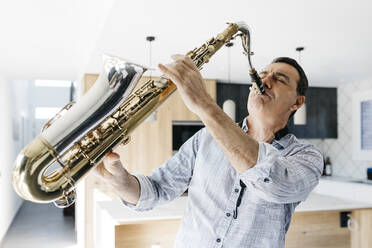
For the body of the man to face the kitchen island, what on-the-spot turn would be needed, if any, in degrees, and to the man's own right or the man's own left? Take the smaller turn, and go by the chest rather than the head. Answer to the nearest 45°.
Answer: approximately 135° to the man's own right

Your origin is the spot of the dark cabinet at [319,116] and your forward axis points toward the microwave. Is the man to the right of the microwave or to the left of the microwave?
left

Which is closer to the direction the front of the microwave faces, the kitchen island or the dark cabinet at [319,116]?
the kitchen island

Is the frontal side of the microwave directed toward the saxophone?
yes

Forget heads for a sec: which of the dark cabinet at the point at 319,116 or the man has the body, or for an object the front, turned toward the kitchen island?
the dark cabinet

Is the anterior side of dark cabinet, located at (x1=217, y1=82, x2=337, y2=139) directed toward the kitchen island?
yes

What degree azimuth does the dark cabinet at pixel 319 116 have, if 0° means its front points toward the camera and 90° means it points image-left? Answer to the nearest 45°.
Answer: approximately 0°

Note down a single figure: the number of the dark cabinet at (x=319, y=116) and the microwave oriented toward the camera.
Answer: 2

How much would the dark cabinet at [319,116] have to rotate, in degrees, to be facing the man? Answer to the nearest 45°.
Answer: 0° — it already faces them
